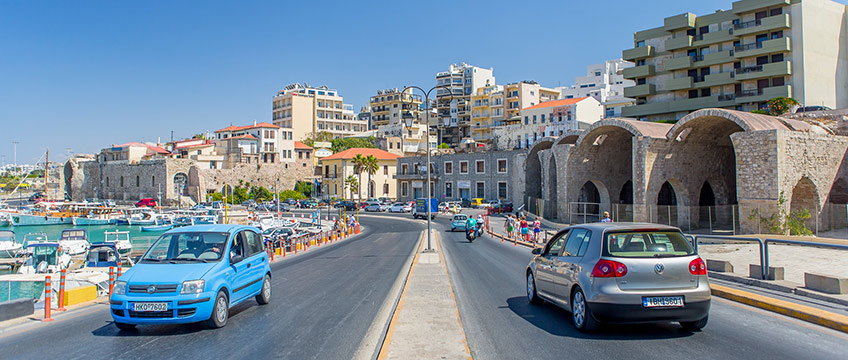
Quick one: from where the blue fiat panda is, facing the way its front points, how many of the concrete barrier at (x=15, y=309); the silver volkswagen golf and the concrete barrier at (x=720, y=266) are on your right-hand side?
1

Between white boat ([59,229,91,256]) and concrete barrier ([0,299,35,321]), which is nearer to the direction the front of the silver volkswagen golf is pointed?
the white boat

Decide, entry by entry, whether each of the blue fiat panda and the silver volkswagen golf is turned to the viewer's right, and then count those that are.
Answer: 0

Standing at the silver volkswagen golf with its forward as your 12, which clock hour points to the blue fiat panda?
The blue fiat panda is roughly at 10 o'clock from the silver volkswagen golf.

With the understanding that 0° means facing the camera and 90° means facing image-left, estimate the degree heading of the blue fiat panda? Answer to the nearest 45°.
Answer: approximately 45°

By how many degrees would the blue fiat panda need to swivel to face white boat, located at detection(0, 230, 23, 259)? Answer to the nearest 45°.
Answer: approximately 135° to its right

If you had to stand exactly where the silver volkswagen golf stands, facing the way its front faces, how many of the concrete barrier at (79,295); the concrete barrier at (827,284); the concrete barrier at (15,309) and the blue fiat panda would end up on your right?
1

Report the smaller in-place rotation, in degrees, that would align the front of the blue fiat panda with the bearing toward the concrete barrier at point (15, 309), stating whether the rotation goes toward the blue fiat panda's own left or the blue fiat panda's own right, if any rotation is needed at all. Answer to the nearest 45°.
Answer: approximately 90° to the blue fiat panda's own right

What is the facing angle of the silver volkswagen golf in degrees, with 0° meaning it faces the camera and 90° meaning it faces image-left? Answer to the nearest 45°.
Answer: approximately 135°

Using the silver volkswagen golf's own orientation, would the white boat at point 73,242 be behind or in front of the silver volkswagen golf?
in front

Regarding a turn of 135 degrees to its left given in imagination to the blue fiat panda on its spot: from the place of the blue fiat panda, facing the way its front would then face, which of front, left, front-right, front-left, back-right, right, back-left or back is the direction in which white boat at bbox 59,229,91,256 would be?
left

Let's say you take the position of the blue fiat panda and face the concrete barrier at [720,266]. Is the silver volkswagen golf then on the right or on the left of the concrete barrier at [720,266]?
right

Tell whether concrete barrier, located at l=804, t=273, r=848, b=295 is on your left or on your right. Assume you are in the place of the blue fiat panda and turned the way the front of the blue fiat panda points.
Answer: on your left
